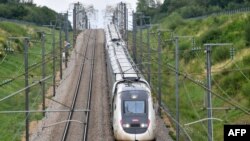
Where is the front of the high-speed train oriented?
toward the camera

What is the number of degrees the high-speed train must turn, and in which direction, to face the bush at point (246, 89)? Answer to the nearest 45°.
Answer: approximately 135° to its left
